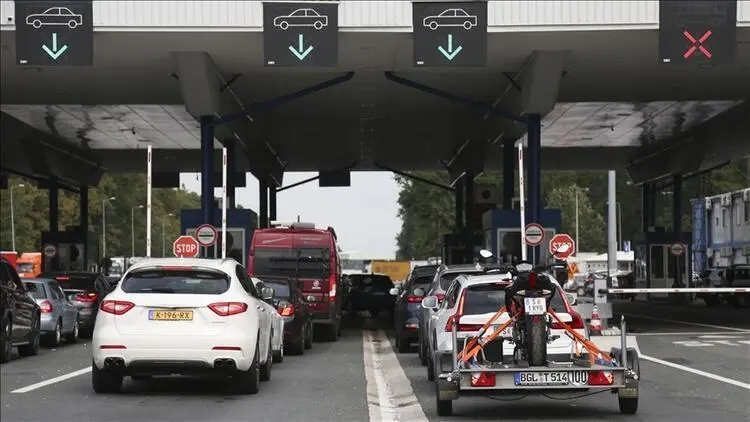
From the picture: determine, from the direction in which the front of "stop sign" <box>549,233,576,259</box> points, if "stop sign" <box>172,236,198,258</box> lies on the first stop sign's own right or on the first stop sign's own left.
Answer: on the first stop sign's own right

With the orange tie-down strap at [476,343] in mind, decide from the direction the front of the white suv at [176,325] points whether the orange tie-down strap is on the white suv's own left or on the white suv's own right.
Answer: on the white suv's own right

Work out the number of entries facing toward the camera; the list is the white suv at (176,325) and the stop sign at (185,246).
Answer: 1

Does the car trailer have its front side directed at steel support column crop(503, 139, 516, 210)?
yes

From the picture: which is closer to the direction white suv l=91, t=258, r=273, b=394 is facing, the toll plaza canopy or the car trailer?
the toll plaza canopy

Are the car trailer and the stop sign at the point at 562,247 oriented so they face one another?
yes

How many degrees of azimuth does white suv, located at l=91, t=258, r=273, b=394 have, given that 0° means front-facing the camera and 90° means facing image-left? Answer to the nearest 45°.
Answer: approximately 180°

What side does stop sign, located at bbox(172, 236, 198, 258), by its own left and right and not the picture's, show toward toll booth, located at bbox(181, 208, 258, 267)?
back

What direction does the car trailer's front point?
away from the camera
